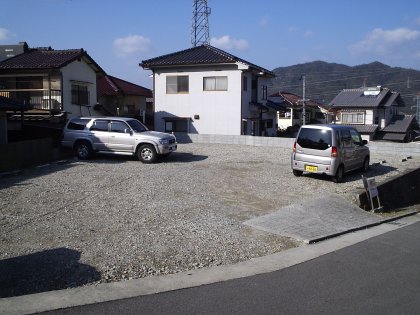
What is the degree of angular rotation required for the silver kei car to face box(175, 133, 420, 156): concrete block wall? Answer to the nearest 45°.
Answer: approximately 45° to its left

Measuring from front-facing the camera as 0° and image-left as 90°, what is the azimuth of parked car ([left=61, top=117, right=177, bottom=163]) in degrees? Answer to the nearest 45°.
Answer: approximately 315°

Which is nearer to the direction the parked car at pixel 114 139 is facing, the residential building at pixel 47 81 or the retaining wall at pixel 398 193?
the retaining wall

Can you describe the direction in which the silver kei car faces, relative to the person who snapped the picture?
facing away from the viewer and to the right of the viewer

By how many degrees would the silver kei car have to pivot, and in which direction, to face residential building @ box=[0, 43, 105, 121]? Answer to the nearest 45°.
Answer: approximately 90° to its left

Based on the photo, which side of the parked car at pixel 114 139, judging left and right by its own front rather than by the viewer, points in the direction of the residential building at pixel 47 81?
back

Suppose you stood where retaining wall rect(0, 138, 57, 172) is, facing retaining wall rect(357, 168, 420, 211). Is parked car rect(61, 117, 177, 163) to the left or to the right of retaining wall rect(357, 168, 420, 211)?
left
